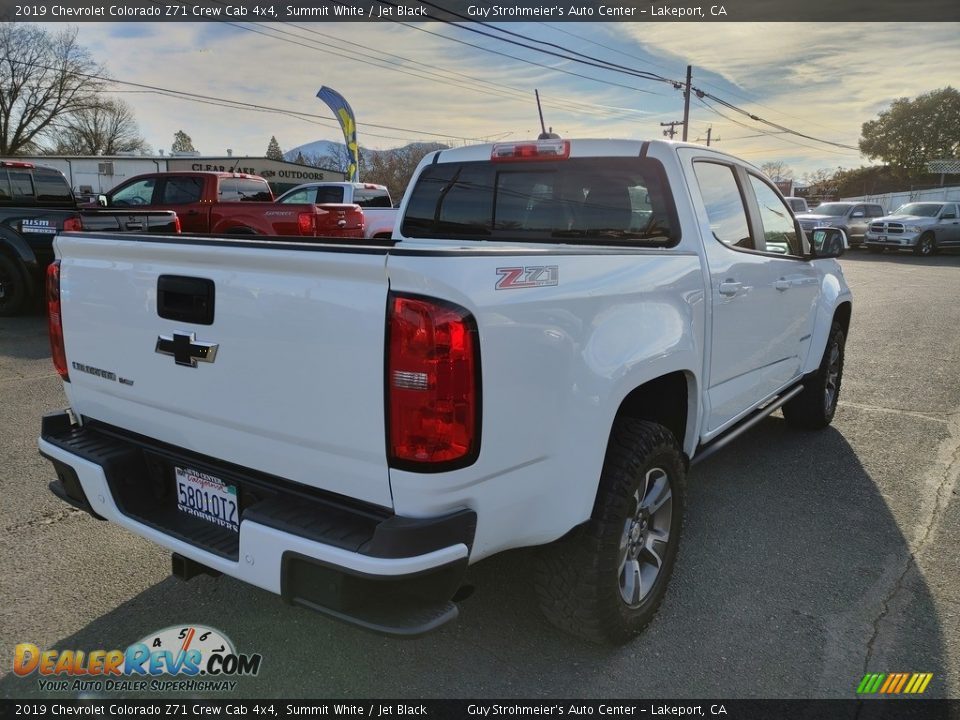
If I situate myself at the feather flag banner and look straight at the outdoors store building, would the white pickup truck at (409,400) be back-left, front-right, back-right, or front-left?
back-left

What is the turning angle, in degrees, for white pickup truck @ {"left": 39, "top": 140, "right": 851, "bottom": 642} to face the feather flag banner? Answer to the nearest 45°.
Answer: approximately 45° to its left

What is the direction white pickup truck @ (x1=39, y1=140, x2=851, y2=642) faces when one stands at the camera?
facing away from the viewer and to the right of the viewer

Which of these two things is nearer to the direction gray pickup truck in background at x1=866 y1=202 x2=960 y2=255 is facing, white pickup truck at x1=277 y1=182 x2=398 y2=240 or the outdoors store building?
the white pickup truck

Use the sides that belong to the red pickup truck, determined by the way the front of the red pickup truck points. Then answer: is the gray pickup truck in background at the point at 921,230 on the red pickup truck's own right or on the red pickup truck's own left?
on the red pickup truck's own right

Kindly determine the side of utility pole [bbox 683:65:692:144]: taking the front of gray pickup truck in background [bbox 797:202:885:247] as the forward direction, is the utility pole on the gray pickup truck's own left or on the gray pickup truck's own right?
on the gray pickup truck's own right

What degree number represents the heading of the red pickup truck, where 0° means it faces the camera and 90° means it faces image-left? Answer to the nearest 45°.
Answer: approximately 135°

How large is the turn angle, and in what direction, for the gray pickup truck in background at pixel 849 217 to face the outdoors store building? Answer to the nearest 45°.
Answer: approximately 45° to its right

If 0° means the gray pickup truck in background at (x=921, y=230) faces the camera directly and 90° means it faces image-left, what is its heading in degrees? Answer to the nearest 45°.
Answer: approximately 45°

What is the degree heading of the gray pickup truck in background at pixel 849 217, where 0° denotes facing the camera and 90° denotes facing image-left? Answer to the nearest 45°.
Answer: approximately 45°

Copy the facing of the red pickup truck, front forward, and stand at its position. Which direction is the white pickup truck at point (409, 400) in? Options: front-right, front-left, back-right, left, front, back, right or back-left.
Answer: back-left
